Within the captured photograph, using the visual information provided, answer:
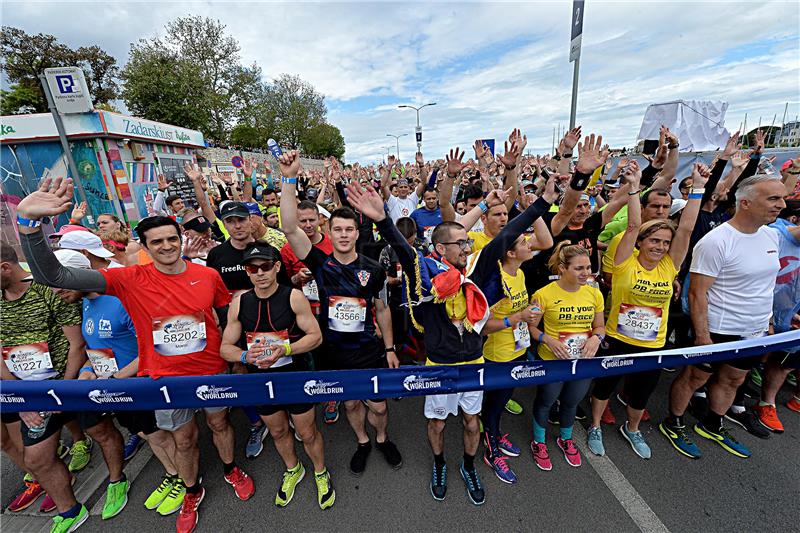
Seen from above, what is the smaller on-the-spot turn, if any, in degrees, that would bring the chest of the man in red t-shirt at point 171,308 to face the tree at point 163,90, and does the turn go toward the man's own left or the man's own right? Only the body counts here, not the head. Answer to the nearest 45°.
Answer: approximately 180°

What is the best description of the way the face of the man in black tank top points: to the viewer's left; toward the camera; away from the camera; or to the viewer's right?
toward the camera

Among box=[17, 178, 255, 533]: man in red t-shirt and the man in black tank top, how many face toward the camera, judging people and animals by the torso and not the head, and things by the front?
2

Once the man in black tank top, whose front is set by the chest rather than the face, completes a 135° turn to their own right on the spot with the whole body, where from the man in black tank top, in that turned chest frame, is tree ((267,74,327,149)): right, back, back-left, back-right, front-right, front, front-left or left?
front-right

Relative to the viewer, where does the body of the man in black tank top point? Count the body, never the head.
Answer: toward the camera

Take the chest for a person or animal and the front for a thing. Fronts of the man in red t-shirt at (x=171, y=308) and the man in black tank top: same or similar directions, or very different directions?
same or similar directions

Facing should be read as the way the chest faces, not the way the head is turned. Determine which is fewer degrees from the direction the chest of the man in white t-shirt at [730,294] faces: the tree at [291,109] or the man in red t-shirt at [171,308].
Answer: the man in red t-shirt

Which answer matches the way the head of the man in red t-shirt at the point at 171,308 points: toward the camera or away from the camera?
toward the camera

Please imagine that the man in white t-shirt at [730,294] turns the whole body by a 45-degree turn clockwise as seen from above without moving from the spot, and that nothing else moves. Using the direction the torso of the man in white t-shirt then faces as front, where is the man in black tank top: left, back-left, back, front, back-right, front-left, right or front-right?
front-right

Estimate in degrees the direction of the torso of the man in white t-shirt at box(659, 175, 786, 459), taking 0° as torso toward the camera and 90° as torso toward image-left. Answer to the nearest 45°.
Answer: approximately 315°

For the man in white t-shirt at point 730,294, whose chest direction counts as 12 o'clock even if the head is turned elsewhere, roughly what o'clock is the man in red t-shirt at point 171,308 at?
The man in red t-shirt is roughly at 3 o'clock from the man in white t-shirt.

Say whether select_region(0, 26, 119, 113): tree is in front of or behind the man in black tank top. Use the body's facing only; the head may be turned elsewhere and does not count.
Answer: behind

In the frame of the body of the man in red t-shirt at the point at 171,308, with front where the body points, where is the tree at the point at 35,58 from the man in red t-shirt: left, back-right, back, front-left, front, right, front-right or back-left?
back

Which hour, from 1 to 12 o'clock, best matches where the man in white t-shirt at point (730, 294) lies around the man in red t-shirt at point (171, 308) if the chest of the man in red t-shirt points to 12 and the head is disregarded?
The man in white t-shirt is roughly at 10 o'clock from the man in red t-shirt.

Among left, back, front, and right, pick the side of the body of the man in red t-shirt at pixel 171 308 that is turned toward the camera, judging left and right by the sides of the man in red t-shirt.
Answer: front

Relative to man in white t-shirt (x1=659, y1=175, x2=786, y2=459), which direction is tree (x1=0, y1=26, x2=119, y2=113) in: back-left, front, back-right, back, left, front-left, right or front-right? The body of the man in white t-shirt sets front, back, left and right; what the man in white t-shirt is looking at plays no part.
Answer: back-right

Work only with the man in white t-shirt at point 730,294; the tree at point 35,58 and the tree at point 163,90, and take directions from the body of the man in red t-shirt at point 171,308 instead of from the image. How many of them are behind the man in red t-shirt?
2
